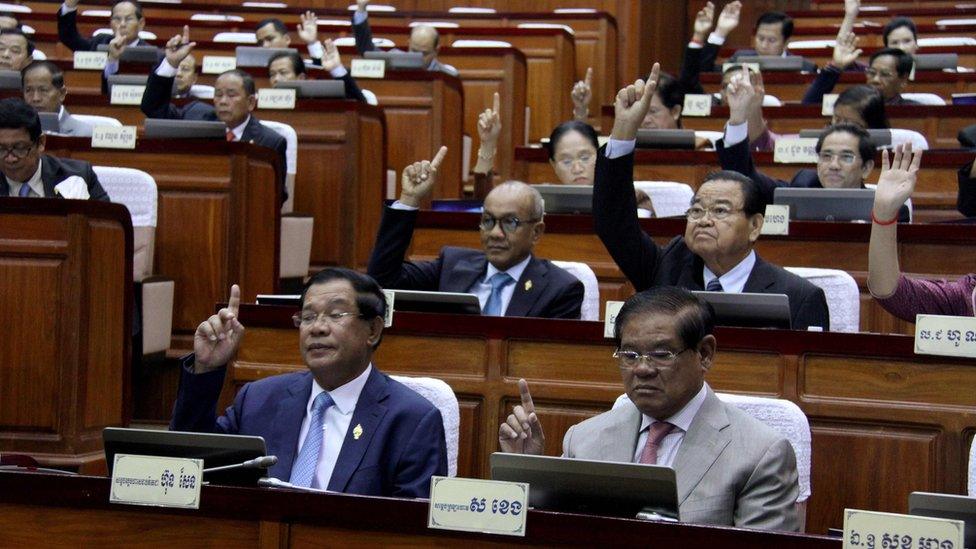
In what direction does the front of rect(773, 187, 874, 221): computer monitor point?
away from the camera

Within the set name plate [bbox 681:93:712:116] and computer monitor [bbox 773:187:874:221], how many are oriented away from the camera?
1

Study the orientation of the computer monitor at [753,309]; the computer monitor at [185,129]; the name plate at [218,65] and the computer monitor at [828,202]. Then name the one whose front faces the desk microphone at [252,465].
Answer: the name plate

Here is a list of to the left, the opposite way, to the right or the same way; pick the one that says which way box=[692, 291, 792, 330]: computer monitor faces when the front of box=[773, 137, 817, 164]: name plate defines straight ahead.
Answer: the opposite way

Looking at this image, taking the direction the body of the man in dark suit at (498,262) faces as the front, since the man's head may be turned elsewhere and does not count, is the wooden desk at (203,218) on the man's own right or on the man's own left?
on the man's own right

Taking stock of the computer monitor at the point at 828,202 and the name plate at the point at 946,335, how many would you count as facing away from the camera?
1

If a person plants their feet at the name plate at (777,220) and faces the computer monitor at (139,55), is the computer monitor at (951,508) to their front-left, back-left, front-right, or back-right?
back-left

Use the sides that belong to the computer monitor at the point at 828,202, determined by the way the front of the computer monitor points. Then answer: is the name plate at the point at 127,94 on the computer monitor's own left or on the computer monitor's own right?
on the computer monitor's own left
